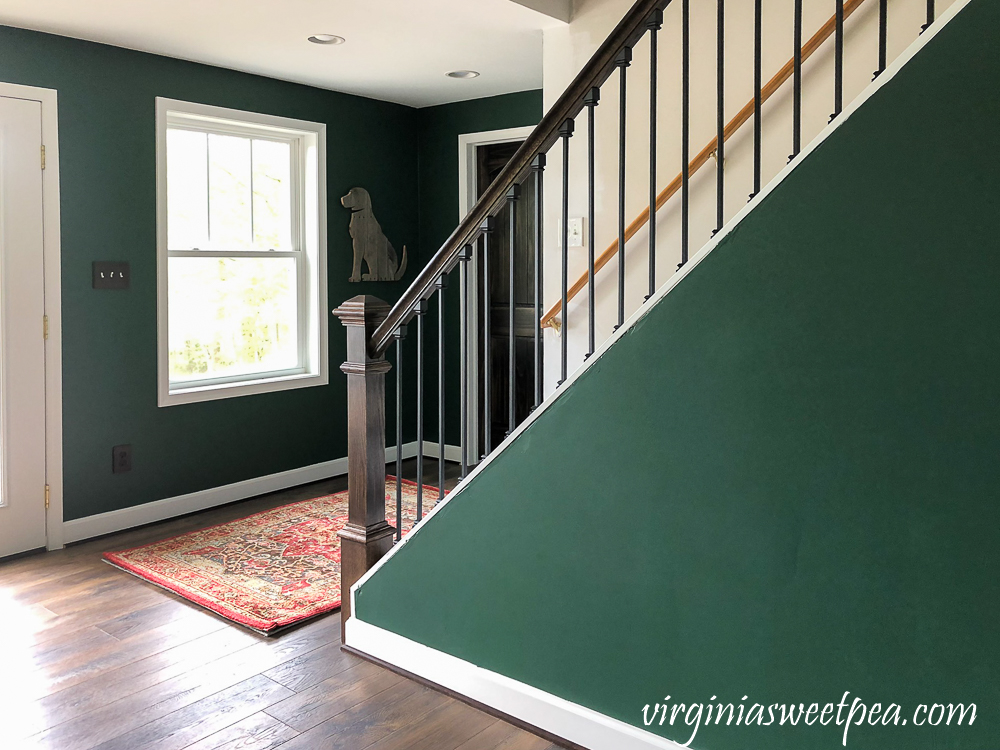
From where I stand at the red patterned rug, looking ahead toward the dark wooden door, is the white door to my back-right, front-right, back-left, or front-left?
back-left

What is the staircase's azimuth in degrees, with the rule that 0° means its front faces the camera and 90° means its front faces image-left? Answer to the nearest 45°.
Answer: approximately 135°

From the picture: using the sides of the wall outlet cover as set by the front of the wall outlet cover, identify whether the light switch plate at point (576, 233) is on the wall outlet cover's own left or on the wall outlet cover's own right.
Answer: on the wall outlet cover's own left

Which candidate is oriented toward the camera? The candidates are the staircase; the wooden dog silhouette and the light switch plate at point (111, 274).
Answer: the light switch plate

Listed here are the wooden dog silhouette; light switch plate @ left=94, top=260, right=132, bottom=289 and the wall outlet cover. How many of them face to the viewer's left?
1

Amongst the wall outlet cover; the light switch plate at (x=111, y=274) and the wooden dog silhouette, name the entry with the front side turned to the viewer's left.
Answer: the wooden dog silhouette

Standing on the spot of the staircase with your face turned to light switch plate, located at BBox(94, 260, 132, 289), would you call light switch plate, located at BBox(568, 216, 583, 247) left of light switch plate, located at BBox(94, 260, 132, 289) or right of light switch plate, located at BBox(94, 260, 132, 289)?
right

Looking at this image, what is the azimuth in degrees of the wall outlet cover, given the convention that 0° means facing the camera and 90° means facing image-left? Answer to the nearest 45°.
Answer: approximately 0°

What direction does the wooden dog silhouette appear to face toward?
to the viewer's left

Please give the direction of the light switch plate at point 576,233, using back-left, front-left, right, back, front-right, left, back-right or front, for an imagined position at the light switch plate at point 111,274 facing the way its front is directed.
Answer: front-left

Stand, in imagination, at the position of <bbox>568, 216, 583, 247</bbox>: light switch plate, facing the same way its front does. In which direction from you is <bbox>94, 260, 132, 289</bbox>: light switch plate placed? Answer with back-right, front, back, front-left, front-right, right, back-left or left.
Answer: front-right

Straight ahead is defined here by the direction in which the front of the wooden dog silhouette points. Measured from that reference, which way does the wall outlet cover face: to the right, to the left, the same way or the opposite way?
to the left
